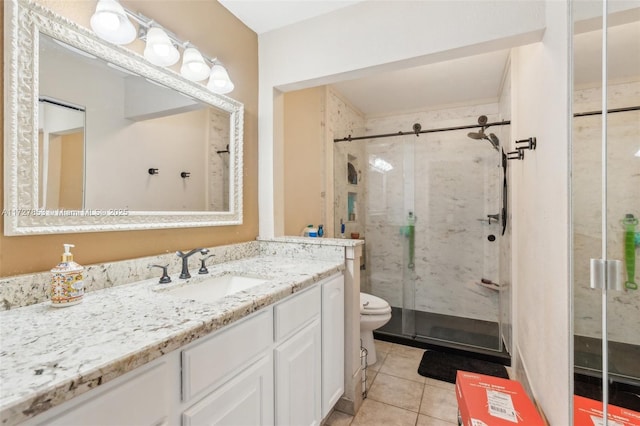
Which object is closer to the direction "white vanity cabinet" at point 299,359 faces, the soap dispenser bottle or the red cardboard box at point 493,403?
the red cardboard box

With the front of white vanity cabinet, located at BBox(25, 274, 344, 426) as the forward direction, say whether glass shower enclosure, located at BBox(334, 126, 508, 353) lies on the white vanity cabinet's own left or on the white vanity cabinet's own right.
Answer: on the white vanity cabinet's own left

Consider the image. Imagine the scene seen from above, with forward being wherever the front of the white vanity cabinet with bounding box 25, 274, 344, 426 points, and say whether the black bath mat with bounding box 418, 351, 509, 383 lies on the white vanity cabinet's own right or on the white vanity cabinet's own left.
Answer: on the white vanity cabinet's own left

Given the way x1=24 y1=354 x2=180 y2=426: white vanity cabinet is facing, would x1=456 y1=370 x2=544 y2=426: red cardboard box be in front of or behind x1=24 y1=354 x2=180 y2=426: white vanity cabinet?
in front

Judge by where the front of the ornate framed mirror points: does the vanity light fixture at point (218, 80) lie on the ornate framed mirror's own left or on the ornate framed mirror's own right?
on the ornate framed mirror's own left

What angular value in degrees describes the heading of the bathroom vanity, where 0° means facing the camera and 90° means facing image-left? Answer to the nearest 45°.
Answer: approximately 315°
